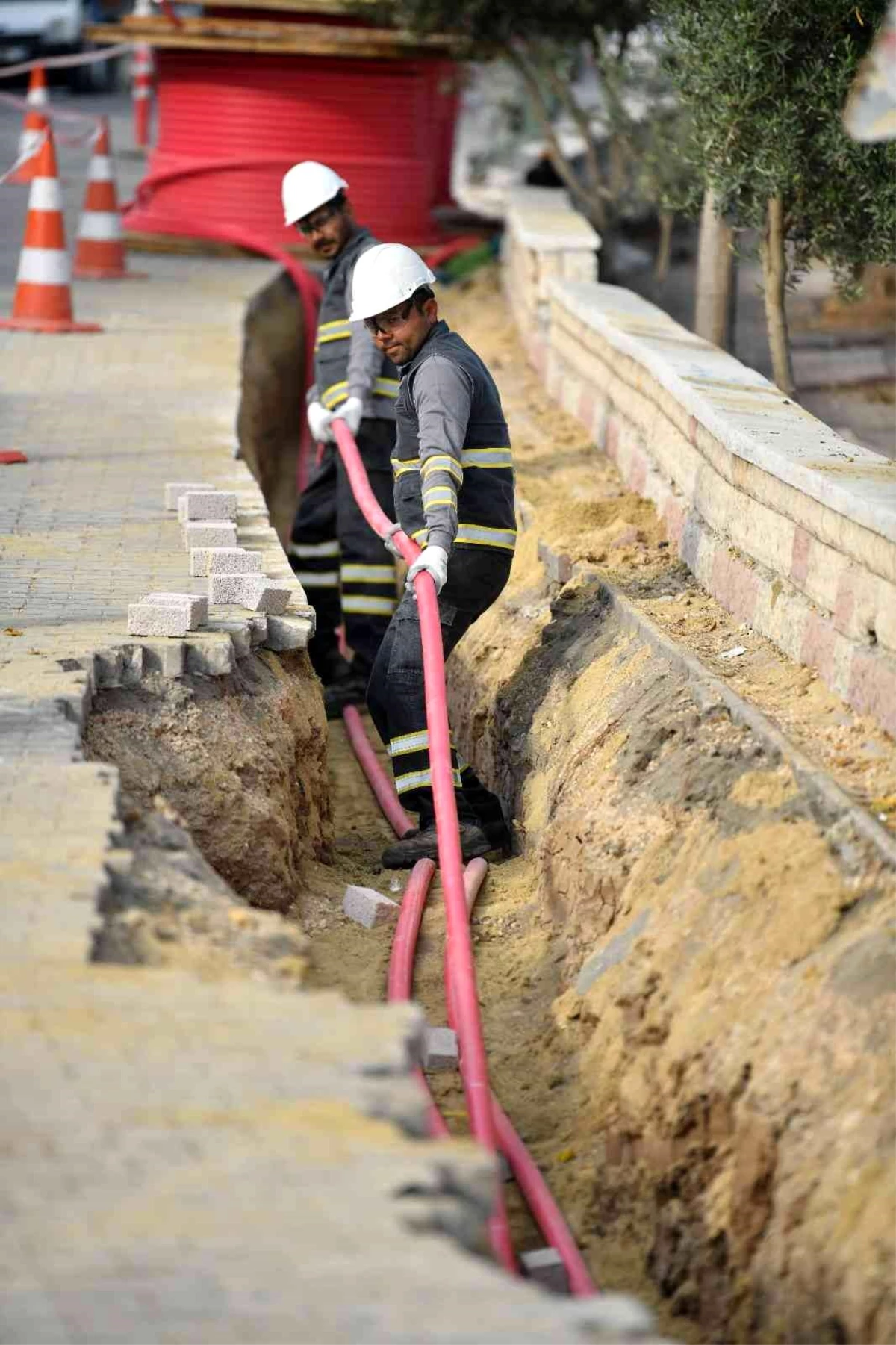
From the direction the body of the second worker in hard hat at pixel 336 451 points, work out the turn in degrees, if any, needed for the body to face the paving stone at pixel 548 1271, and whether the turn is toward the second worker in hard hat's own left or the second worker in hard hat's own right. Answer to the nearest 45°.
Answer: approximately 45° to the second worker in hard hat's own left

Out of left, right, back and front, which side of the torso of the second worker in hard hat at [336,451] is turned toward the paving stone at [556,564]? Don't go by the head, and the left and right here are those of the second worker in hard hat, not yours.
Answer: left

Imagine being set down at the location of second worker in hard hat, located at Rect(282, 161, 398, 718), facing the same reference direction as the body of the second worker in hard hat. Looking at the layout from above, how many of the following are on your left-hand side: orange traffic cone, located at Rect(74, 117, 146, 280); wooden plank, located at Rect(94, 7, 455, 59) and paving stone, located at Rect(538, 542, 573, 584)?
1

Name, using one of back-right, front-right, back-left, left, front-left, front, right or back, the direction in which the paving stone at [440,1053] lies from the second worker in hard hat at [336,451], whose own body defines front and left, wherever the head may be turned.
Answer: front-left

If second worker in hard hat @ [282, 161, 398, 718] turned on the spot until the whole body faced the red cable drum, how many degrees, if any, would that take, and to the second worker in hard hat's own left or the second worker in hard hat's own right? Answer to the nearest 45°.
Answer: approximately 135° to the second worker in hard hat's own right

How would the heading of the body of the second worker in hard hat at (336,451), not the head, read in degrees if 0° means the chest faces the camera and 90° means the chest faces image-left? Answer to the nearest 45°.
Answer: approximately 45°
